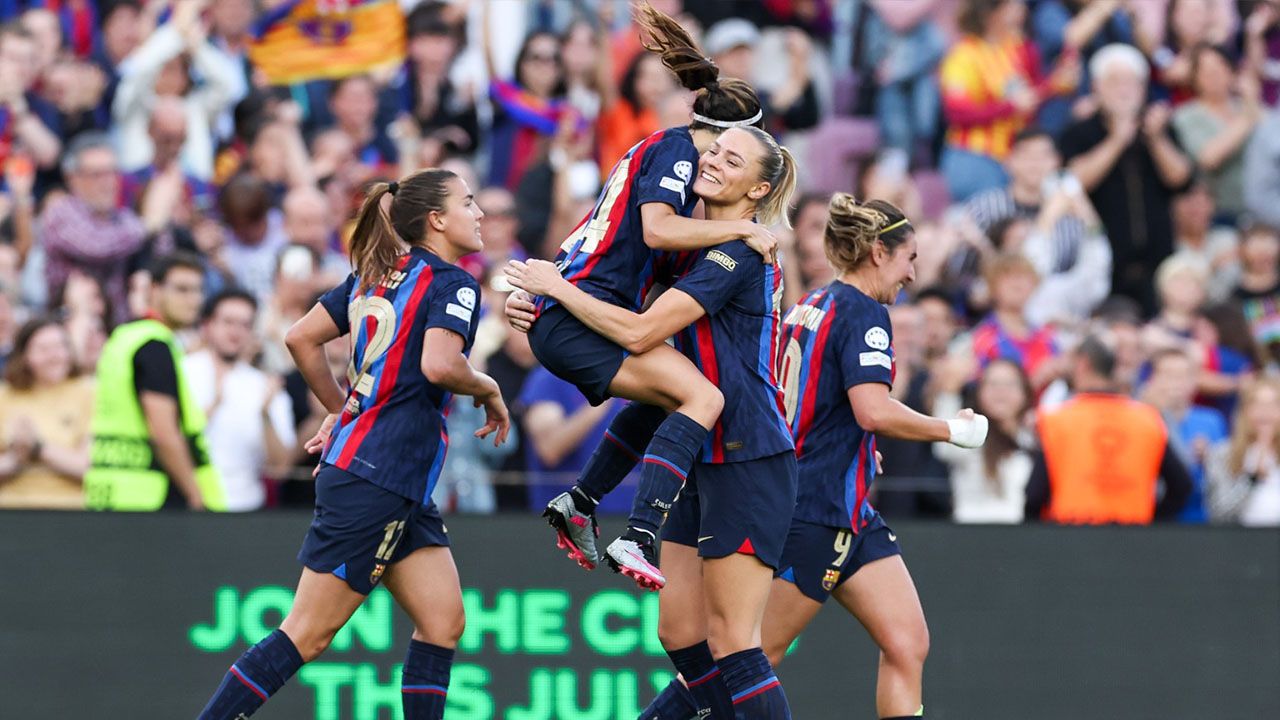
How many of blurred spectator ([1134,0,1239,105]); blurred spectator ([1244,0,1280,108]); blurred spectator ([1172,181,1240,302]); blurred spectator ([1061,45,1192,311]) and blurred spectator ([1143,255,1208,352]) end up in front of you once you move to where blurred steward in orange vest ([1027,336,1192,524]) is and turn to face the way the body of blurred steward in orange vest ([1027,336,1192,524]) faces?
5

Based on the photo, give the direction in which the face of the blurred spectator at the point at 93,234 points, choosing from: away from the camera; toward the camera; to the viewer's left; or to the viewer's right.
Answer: toward the camera

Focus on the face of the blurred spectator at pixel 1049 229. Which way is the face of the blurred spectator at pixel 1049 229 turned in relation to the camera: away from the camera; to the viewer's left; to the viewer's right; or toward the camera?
toward the camera

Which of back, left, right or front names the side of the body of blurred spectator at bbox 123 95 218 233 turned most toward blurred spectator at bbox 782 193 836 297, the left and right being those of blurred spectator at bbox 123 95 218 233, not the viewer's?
left

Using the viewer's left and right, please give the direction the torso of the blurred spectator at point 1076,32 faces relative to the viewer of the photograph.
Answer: facing the viewer

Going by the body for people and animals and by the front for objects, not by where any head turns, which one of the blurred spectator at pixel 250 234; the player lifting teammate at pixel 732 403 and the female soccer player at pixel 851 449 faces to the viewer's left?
the player lifting teammate

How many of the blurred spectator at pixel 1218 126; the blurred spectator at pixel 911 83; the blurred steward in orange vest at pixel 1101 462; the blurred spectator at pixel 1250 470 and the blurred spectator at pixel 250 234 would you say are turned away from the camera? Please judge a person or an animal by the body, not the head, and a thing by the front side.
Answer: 1

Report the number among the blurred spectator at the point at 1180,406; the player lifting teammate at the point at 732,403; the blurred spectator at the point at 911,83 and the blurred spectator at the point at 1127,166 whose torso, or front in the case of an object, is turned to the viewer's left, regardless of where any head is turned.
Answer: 1

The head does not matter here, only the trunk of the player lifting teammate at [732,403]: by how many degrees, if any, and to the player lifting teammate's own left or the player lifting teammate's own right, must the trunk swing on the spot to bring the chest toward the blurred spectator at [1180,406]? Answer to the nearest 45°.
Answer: approximately 135° to the player lifting teammate's own right

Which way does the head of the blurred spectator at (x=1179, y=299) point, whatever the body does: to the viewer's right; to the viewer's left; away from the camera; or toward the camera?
toward the camera

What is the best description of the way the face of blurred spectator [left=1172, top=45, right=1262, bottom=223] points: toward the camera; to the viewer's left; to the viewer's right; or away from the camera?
toward the camera

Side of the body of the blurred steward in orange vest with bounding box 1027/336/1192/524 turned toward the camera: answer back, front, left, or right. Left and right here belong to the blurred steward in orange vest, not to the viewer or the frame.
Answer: back

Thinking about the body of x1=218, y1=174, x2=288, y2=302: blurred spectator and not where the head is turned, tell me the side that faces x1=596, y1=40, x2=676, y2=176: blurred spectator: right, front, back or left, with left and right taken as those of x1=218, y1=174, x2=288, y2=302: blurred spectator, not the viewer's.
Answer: left

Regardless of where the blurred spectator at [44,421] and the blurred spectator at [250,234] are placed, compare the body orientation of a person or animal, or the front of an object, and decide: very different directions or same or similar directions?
same or similar directions

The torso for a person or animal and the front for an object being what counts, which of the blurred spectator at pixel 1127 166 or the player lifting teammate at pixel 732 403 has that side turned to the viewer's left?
the player lifting teammate

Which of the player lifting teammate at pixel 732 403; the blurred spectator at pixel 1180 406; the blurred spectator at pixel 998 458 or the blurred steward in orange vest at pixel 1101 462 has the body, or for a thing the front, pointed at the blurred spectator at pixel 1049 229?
the blurred steward in orange vest at pixel 1101 462

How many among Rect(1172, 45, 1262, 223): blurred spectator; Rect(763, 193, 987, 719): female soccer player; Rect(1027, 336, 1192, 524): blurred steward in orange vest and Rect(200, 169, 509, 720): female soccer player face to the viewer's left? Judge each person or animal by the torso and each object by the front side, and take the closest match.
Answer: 0

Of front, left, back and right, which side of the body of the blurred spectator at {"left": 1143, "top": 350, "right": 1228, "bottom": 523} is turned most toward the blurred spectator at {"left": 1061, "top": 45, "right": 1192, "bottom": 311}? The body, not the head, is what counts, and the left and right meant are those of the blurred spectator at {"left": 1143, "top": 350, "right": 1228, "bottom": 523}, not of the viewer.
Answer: back

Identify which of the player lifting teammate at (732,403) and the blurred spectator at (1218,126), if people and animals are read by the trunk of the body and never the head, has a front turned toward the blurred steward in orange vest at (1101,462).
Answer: the blurred spectator at (1218,126)
